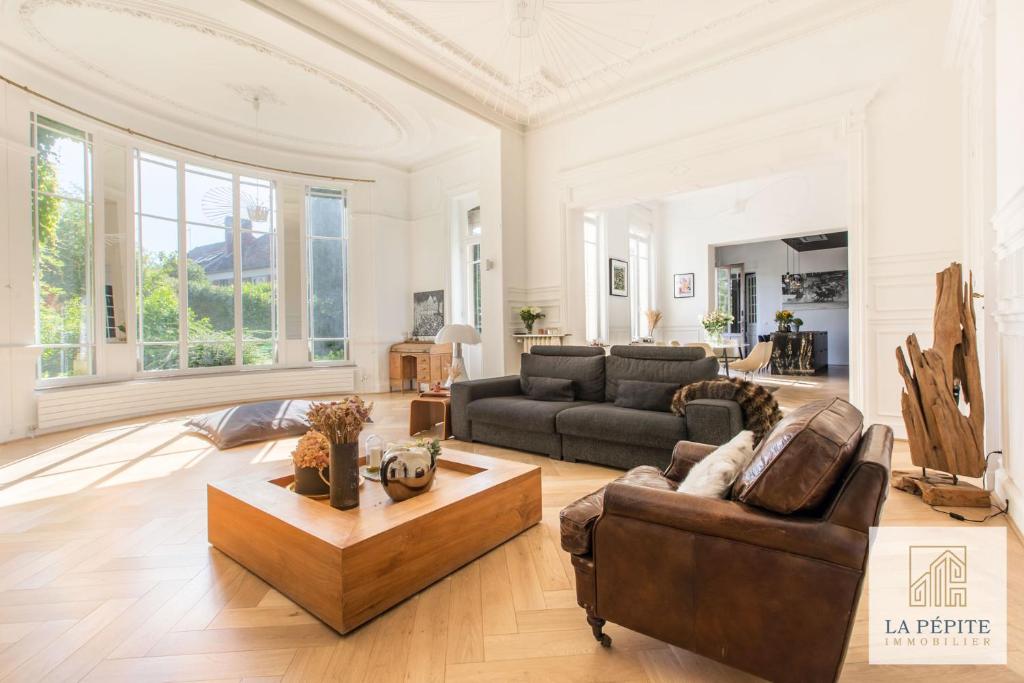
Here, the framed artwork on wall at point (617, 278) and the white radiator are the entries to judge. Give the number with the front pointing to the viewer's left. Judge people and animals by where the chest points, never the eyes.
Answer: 0

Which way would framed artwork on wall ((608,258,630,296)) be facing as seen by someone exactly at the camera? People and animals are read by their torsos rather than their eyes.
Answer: facing the viewer and to the right of the viewer

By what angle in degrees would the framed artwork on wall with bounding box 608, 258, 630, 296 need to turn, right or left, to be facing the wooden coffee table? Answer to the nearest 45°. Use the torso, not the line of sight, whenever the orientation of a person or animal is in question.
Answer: approximately 45° to its right

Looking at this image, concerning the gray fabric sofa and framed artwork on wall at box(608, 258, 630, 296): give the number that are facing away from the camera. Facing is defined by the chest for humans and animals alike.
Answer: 0

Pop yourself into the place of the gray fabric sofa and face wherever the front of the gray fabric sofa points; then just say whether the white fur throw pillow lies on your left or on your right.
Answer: on your left

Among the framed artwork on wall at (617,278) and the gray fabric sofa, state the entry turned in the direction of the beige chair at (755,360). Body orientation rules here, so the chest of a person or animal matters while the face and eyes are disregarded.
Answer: the framed artwork on wall

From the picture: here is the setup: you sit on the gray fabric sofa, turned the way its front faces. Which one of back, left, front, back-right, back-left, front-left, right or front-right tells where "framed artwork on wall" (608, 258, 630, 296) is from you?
back-right

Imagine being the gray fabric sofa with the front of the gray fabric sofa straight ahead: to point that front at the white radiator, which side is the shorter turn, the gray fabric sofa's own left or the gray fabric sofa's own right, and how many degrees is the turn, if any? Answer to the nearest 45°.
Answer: approximately 45° to the gray fabric sofa's own right

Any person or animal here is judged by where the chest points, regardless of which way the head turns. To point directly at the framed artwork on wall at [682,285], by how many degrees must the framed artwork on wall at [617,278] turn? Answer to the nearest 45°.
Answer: approximately 90° to its left

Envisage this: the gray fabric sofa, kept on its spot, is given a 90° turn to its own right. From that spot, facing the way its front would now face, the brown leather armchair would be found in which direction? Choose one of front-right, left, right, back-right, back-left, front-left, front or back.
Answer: back-left

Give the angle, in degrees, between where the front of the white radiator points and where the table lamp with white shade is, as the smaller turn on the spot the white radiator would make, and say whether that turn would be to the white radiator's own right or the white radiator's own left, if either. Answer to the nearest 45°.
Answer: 0° — it already faces it

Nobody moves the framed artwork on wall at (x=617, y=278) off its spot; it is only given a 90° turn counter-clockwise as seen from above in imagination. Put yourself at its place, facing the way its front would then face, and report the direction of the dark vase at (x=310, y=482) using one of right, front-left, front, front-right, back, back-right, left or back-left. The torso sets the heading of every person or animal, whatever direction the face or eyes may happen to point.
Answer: back-right

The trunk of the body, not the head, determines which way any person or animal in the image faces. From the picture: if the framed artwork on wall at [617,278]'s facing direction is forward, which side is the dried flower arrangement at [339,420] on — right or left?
on its right
